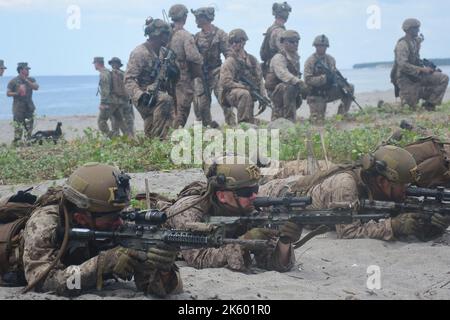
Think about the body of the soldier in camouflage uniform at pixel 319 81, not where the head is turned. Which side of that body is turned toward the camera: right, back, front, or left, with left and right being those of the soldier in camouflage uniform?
front

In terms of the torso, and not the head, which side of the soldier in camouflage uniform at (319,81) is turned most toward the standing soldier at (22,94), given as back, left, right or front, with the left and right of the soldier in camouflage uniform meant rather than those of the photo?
right

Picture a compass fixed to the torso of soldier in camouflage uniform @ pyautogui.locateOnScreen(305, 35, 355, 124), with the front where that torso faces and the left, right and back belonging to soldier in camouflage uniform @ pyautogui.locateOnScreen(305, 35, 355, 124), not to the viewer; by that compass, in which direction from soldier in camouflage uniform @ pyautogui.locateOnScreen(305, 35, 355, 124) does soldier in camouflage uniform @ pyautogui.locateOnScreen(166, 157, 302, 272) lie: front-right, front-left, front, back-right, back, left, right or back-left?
front

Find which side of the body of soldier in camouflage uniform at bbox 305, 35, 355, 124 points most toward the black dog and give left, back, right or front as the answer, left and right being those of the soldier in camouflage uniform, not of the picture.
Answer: right

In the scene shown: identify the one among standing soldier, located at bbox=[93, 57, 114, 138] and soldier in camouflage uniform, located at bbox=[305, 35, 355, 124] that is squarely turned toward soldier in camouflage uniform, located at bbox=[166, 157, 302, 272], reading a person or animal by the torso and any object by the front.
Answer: soldier in camouflage uniform, located at bbox=[305, 35, 355, 124]

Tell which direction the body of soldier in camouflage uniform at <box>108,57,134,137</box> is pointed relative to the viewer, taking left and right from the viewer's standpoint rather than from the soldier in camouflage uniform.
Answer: facing the viewer and to the left of the viewer

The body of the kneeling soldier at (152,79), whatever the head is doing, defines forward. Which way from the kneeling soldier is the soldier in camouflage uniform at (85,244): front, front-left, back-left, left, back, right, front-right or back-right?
front-right

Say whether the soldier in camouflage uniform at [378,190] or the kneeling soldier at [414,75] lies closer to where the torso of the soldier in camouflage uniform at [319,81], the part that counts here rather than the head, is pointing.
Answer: the soldier in camouflage uniform

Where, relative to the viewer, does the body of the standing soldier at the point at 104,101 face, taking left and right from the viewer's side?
facing to the left of the viewer

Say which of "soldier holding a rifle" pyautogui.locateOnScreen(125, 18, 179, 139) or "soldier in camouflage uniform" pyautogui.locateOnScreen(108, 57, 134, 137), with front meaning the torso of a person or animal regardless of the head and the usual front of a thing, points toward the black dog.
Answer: the soldier in camouflage uniform

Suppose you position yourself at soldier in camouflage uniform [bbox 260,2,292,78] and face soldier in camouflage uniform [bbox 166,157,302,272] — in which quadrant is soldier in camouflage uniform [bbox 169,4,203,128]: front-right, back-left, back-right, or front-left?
front-right

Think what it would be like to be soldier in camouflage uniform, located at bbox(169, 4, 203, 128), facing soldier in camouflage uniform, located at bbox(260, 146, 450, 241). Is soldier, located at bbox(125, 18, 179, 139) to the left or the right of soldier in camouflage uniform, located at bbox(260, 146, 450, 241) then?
right

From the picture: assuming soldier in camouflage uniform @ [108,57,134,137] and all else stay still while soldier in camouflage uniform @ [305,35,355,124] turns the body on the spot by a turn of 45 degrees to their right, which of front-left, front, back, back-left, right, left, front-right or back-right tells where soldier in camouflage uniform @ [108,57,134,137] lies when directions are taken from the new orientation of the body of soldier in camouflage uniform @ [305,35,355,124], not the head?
front-right

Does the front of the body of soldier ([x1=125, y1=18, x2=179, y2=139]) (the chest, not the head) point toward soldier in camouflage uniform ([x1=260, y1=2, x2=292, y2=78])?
no

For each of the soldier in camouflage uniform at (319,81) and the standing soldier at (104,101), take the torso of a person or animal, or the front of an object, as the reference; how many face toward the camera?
1

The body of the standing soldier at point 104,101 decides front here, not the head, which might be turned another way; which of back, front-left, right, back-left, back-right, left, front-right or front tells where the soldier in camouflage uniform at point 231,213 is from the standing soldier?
left

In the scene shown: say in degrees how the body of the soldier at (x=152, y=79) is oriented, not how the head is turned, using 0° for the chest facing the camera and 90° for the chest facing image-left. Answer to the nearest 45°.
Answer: approximately 315°

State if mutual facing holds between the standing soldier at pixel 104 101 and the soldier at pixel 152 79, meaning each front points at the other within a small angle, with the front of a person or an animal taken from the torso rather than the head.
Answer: no

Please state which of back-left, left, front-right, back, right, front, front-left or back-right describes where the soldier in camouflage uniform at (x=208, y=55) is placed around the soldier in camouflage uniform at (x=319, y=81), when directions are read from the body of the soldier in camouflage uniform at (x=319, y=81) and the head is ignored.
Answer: front-right
